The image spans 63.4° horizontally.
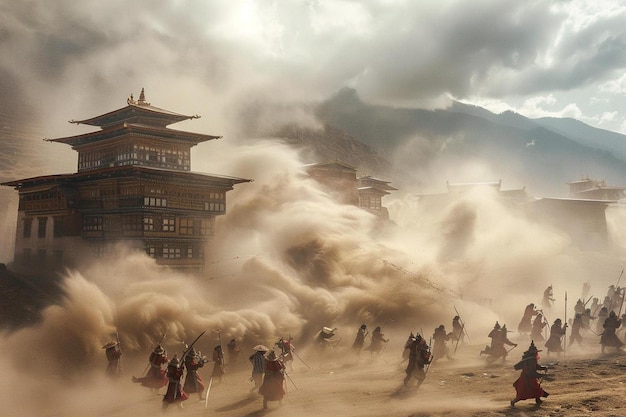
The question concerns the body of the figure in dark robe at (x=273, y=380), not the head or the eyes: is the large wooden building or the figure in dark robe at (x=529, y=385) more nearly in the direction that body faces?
the large wooden building

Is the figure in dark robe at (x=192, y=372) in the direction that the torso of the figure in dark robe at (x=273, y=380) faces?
no

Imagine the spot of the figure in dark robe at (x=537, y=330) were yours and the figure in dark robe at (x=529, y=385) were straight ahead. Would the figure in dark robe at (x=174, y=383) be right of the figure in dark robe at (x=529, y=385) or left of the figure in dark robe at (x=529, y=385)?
right

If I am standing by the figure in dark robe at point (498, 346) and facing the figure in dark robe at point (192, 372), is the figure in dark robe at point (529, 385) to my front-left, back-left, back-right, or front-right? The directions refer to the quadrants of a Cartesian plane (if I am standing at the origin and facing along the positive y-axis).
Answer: front-left

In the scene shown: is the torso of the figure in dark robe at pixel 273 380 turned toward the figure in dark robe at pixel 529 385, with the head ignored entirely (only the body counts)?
no

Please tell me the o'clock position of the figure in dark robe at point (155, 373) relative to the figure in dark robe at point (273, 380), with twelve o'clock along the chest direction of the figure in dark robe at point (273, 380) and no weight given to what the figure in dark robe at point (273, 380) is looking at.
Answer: the figure in dark robe at point (155, 373) is roughly at 10 o'clock from the figure in dark robe at point (273, 380).

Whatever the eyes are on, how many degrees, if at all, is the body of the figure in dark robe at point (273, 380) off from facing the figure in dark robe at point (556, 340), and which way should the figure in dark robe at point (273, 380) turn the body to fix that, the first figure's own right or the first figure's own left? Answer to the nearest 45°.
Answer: approximately 90° to the first figure's own right

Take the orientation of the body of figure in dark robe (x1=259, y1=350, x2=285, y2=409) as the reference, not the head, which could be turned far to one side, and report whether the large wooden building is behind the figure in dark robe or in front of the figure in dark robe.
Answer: in front

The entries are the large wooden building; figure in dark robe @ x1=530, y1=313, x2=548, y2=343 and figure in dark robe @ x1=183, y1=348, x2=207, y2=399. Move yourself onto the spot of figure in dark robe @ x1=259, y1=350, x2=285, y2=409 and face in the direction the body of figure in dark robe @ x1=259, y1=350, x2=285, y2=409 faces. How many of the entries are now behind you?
0

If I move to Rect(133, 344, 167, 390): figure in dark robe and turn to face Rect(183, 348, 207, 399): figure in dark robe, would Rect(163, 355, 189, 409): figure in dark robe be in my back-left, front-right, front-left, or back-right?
front-right

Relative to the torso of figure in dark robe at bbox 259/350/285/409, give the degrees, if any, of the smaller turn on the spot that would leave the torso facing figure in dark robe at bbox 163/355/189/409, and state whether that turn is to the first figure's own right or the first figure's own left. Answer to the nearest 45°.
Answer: approximately 90° to the first figure's own left

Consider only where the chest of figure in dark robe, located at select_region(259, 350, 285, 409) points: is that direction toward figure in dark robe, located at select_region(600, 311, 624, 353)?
no

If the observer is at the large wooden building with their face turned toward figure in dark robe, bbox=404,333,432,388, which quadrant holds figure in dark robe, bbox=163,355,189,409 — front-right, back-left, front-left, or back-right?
front-right
